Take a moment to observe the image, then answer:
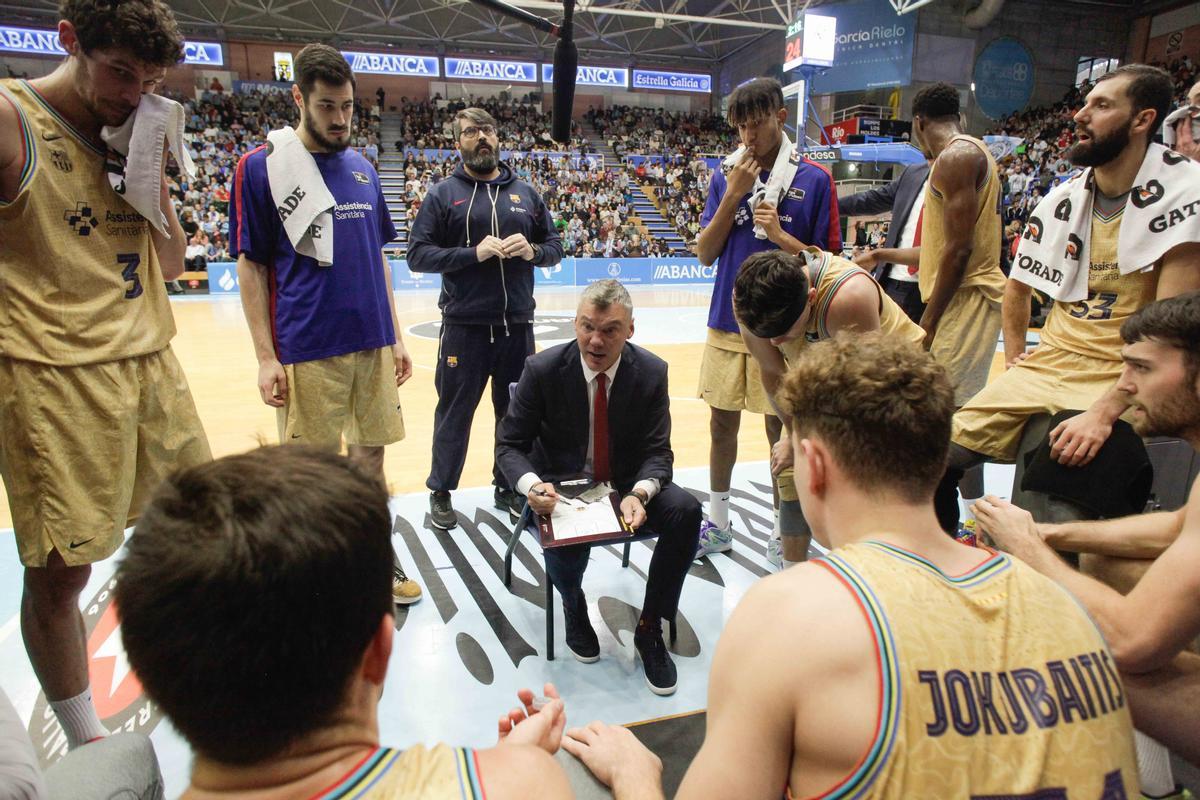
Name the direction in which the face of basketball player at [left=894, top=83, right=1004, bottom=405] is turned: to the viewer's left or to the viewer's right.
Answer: to the viewer's left

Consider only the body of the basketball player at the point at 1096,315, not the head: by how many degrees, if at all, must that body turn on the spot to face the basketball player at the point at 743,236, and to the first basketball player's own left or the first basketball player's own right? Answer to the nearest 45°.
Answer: approximately 45° to the first basketball player's own right

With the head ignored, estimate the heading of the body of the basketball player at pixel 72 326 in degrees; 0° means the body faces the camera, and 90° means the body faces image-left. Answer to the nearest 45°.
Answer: approximately 315°

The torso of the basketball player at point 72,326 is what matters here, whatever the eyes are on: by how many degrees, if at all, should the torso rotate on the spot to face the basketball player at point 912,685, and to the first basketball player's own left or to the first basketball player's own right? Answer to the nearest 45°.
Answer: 0° — they already face them

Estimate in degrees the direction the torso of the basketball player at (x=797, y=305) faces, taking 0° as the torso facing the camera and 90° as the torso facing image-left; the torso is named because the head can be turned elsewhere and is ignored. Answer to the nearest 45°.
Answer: approximately 45°

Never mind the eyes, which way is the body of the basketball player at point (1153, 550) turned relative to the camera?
to the viewer's left

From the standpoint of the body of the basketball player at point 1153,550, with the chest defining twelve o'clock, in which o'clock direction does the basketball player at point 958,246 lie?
the basketball player at point 958,246 is roughly at 2 o'clock from the basketball player at point 1153,550.
